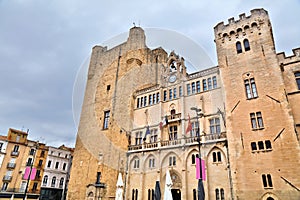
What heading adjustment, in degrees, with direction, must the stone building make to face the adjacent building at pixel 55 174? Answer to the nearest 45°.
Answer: approximately 90° to its right

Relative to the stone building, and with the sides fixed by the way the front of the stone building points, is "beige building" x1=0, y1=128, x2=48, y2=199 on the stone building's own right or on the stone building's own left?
on the stone building's own right

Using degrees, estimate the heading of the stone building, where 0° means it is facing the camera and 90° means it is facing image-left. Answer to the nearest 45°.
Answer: approximately 45°
